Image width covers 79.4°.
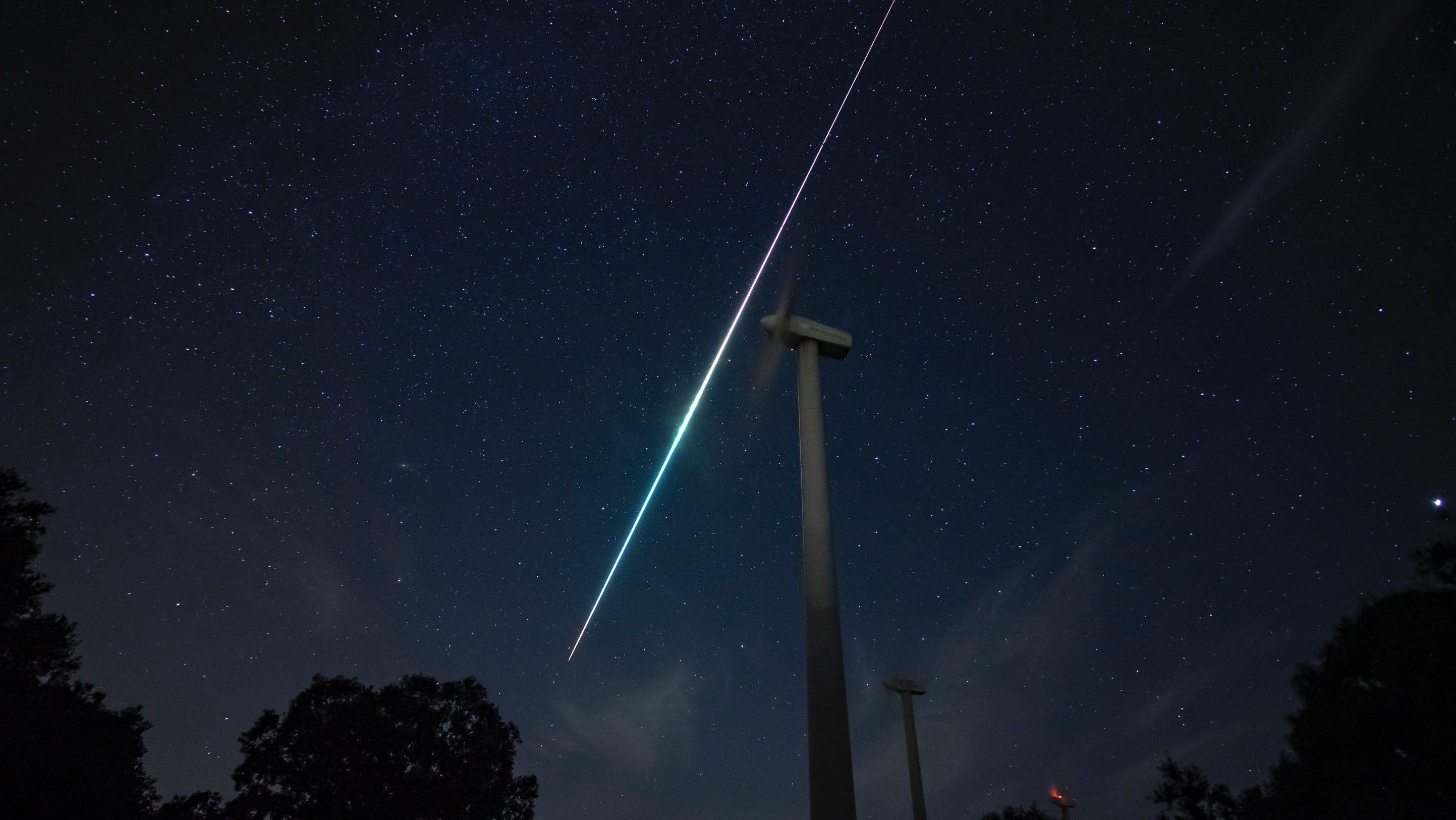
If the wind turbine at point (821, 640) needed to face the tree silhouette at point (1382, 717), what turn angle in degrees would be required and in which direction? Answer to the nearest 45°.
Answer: approximately 90° to its left

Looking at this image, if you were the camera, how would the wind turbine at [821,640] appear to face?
facing the viewer and to the left of the viewer
